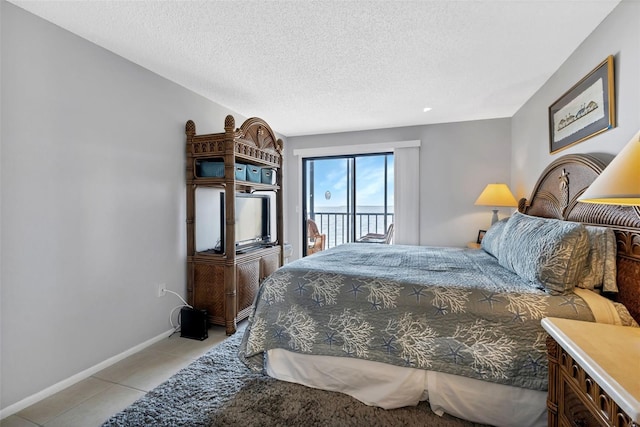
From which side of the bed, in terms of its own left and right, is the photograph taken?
left

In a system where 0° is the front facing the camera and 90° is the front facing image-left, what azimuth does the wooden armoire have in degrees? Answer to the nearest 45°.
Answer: approximately 315°

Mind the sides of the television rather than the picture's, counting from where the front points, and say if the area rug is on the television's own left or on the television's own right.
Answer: on the television's own right

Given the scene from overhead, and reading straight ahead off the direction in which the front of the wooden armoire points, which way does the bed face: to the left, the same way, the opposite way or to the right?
the opposite way

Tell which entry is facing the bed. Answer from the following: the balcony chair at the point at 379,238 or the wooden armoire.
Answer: the wooden armoire

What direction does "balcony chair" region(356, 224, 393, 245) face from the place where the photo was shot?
facing to the left of the viewer

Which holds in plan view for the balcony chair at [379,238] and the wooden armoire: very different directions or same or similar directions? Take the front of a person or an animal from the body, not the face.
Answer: very different directions

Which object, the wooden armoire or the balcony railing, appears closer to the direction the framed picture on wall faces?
the wooden armoire

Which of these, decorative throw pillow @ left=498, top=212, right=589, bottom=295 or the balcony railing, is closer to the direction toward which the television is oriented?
the decorative throw pillow
